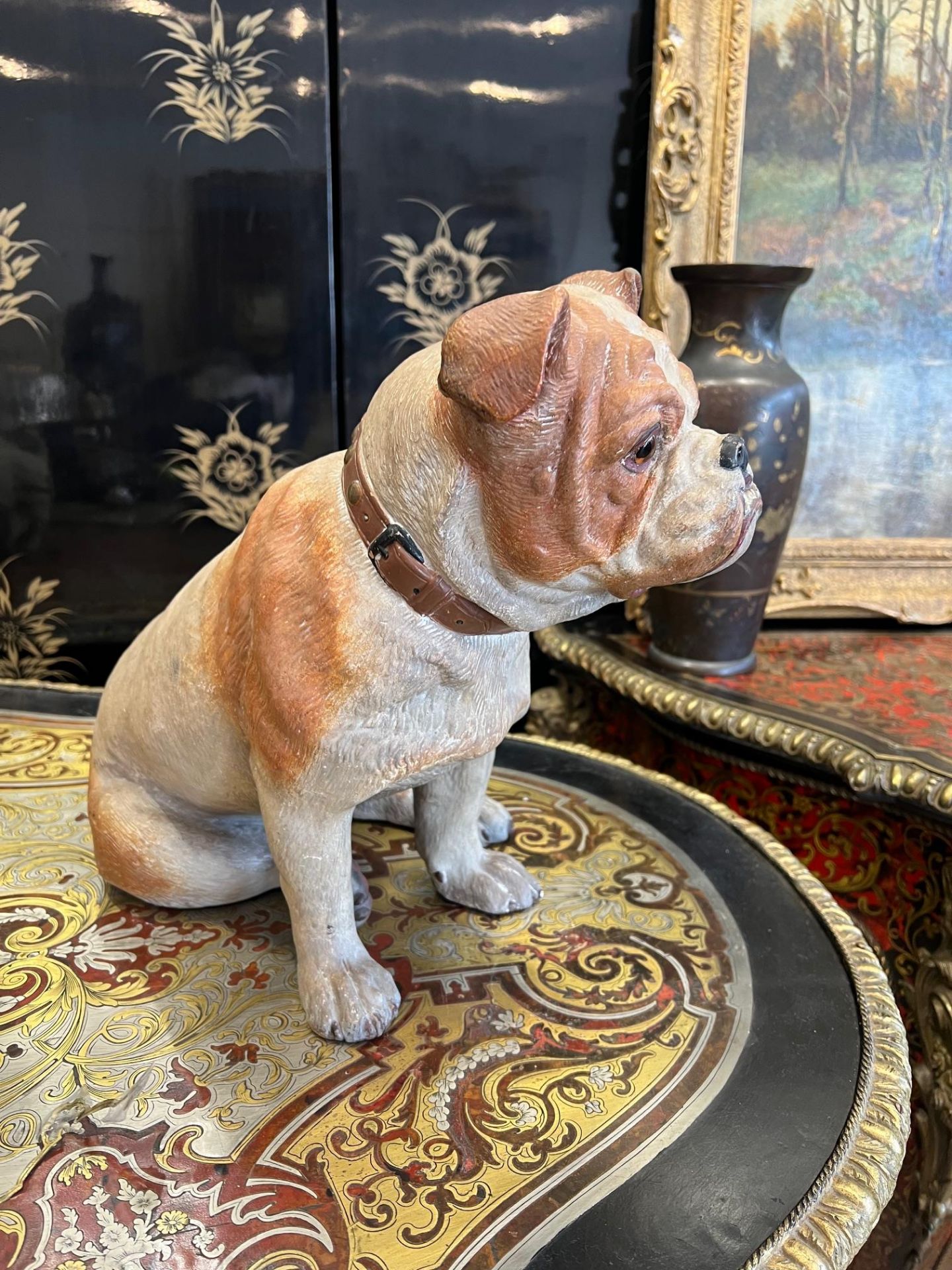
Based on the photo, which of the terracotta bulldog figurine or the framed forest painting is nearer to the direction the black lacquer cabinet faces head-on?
the terracotta bulldog figurine

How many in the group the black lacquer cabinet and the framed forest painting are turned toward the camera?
2

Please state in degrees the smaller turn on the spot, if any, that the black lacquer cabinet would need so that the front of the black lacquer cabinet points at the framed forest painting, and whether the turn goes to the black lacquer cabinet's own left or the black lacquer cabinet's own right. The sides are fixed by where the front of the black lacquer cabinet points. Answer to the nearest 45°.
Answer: approximately 90° to the black lacquer cabinet's own left

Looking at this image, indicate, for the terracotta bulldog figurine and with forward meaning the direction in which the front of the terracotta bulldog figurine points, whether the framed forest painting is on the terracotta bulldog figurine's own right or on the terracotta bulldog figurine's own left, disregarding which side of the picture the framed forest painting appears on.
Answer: on the terracotta bulldog figurine's own left

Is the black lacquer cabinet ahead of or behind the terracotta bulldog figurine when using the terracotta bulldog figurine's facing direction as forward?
behind

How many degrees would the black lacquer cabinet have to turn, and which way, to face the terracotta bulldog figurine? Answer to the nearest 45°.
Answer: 0° — it already faces it
